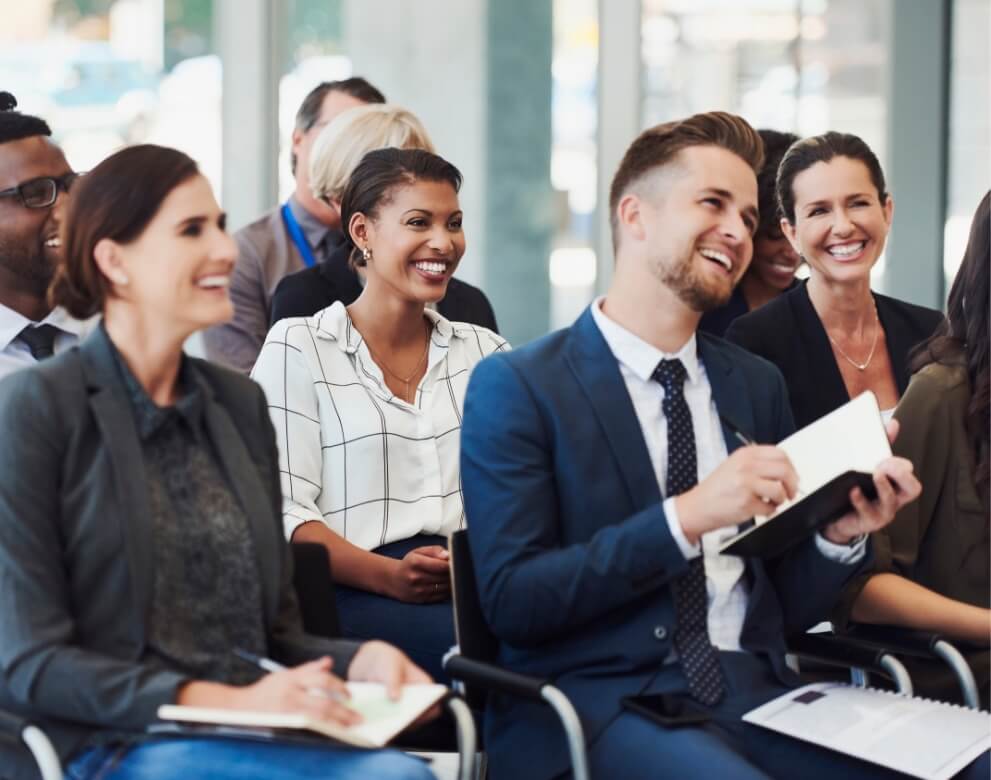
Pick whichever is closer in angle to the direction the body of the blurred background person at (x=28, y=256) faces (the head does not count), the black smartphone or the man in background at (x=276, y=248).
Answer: the black smartphone

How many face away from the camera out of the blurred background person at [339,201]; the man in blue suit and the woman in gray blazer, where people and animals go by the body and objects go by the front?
0

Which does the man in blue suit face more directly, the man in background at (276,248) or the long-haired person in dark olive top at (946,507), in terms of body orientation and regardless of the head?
the long-haired person in dark olive top

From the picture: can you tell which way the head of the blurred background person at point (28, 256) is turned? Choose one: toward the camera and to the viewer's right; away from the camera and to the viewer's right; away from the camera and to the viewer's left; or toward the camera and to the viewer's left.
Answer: toward the camera and to the viewer's right

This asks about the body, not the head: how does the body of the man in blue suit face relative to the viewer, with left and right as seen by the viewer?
facing the viewer and to the right of the viewer

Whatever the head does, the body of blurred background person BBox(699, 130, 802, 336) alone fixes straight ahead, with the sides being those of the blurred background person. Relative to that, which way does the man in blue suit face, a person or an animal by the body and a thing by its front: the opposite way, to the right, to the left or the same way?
the same way

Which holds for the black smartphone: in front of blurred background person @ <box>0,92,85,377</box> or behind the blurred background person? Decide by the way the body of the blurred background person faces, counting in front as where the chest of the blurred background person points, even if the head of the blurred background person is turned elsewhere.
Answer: in front

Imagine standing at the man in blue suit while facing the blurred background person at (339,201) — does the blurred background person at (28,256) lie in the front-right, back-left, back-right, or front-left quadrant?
front-left

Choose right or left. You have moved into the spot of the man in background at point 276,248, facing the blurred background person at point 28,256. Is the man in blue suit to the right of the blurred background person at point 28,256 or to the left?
left

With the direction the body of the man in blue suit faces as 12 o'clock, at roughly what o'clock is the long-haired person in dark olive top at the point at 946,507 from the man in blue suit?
The long-haired person in dark olive top is roughly at 9 o'clock from the man in blue suit.

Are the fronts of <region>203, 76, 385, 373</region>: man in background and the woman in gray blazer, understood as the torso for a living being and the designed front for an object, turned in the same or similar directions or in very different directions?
same or similar directions

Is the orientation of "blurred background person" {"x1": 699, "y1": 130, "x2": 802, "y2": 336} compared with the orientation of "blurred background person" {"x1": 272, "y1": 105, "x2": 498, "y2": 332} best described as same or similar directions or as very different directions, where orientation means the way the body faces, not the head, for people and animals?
same or similar directions

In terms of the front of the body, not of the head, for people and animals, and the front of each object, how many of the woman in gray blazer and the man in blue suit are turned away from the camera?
0

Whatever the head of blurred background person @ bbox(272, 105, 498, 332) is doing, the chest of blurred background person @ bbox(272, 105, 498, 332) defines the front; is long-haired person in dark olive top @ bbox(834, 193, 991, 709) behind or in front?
in front
